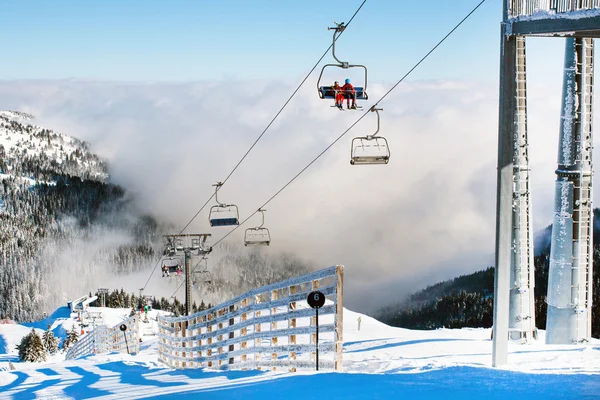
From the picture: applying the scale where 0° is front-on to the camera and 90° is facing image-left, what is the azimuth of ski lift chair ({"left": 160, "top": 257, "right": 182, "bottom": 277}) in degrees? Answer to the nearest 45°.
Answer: approximately 0°

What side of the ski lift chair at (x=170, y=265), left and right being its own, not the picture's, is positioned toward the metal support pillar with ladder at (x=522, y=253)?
front

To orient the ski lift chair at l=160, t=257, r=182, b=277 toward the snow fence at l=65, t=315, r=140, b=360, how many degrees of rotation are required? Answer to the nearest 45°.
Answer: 0° — it already faces it

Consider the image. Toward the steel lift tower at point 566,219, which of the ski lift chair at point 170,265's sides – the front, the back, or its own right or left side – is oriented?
front

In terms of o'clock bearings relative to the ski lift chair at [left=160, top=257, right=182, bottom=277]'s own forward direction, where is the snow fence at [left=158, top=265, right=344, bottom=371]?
The snow fence is roughly at 12 o'clock from the ski lift chair.
